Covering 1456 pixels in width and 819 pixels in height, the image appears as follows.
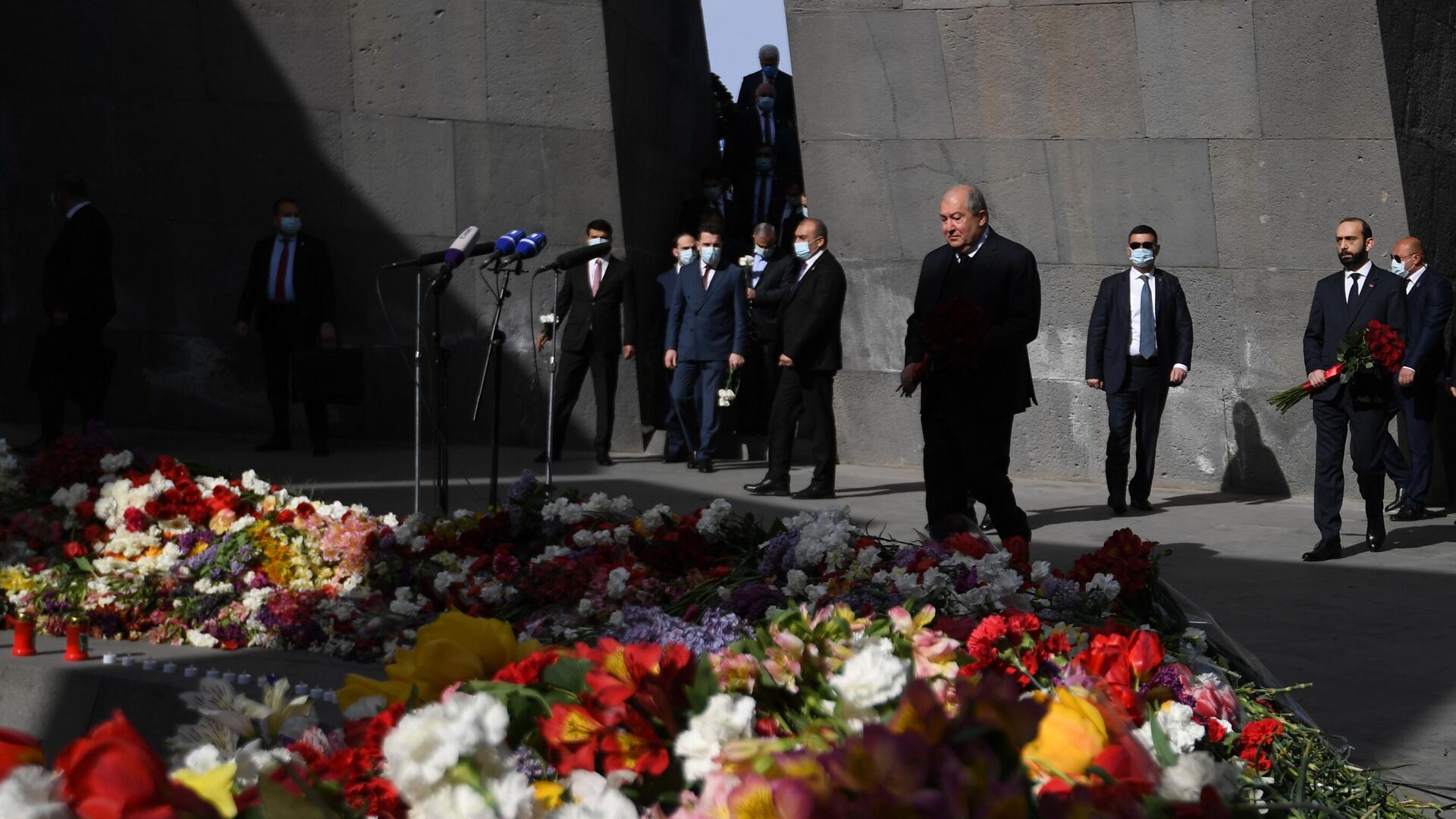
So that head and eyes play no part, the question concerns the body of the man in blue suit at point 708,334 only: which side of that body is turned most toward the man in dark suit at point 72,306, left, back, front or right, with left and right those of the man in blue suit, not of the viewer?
right

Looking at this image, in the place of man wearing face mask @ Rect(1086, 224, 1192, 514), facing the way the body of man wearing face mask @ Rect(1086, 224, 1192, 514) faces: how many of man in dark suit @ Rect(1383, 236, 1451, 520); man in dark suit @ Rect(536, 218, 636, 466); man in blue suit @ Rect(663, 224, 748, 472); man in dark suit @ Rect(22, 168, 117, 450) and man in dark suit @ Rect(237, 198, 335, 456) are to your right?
4

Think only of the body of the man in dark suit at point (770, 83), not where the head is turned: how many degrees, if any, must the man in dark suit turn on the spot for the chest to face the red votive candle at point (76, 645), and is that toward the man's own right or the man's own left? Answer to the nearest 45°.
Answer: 0° — they already face it

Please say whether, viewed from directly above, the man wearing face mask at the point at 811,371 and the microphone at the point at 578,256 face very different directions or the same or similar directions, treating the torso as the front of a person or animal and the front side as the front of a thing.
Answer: very different directions

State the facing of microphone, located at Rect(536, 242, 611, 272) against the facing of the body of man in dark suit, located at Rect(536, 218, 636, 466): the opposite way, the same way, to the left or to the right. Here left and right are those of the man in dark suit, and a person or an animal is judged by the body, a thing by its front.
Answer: to the left

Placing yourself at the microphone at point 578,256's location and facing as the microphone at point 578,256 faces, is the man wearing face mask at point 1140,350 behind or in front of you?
in front

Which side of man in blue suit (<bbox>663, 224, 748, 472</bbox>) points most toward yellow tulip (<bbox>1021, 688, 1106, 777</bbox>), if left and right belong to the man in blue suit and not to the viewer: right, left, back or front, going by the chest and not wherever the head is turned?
front

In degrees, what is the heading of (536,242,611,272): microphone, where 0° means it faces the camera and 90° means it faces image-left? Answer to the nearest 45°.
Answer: approximately 270°
